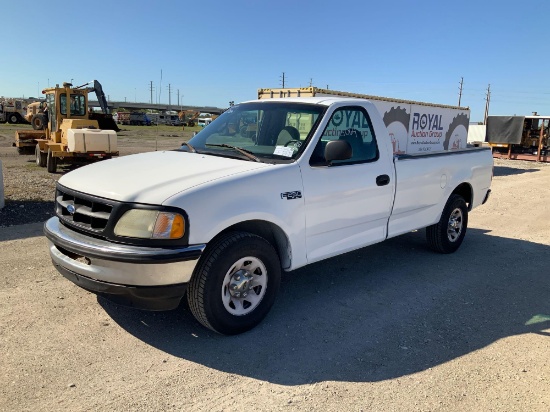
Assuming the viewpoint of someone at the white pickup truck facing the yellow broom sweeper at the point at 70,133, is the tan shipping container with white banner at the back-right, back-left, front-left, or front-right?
front-right

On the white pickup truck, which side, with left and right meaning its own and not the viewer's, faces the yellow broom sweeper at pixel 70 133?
right

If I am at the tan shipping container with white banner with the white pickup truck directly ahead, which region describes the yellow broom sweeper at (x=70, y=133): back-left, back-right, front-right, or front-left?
front-right

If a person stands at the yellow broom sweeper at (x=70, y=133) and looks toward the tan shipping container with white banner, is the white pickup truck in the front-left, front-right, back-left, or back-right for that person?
front-right

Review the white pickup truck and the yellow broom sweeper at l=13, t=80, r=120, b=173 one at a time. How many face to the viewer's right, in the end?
0

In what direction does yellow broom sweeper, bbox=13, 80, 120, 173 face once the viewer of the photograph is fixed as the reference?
facing away from the viewer and to the left of the viewer

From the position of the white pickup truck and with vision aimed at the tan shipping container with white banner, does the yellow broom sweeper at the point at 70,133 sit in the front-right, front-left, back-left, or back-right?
front-left

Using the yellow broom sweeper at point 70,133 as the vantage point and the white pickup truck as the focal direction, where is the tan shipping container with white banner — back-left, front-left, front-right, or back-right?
front-left

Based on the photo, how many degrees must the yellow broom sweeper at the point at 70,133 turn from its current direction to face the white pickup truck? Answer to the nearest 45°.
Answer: approximately 135° to its left

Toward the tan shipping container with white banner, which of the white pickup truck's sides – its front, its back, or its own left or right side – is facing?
back

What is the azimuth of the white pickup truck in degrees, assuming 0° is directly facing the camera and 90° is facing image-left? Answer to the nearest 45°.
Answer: approximately 45°
